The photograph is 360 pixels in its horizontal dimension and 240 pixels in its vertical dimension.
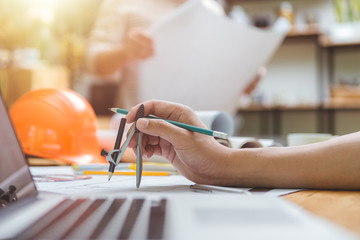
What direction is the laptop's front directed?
to the viewer's right

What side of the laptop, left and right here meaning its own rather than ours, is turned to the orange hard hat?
left

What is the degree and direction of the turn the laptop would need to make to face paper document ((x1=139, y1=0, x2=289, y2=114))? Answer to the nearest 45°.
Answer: approximately 90° to its left
